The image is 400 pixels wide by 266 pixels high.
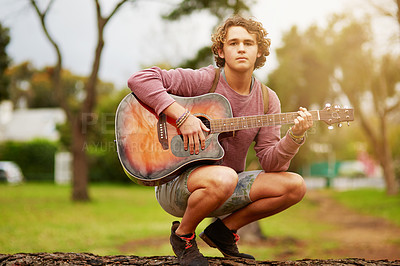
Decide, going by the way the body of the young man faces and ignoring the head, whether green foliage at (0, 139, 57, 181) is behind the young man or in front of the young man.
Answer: behind

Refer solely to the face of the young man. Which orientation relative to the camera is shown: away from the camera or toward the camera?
toward the camera

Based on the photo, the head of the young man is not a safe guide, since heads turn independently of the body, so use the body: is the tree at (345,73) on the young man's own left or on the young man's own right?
on the young man's own left

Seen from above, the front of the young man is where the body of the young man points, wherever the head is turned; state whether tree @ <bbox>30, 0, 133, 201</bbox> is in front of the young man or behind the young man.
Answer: behind

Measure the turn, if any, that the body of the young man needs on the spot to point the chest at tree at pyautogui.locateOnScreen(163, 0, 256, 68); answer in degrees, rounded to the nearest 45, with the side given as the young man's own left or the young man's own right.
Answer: approximately 135° to the young man's own left

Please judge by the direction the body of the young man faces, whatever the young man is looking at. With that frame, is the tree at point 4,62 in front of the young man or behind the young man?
behind

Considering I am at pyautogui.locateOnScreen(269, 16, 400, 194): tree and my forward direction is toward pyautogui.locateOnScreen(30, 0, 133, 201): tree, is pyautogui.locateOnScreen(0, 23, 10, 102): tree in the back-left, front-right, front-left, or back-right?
front-right

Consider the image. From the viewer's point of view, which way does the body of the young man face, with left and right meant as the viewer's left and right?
facing the viewer and to the right of the viewer

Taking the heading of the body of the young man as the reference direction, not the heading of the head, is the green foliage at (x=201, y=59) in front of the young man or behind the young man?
behind
